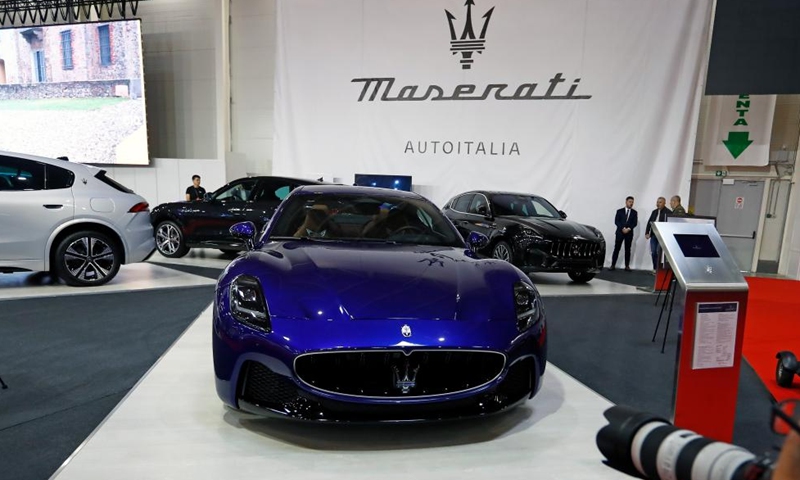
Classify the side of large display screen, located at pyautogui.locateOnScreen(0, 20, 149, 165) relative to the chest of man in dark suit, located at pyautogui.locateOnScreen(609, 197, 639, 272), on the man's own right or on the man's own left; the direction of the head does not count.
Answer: on the man's own right

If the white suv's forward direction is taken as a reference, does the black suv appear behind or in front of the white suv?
behind

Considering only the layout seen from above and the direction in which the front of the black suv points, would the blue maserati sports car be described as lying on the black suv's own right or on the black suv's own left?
on the black suv's own right

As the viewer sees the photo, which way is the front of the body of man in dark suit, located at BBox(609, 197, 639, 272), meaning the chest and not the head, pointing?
toward the camera

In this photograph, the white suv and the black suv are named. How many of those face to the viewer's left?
1

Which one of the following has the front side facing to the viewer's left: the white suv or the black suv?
the white suv

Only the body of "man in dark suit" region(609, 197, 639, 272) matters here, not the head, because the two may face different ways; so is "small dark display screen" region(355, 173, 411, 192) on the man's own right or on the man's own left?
on the man's own right

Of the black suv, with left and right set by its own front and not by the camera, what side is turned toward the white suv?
right

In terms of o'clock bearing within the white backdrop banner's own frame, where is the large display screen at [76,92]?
The large display screen is roughly at 3 o'clock from the white backdrop banner.

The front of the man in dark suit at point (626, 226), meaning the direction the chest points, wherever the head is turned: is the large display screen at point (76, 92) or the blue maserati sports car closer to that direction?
the blue maserati sports car

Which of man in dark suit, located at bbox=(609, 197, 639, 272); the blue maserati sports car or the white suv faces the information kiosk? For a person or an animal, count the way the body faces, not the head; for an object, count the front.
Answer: the man in dark suit

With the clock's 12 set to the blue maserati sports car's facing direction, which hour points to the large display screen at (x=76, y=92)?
The large display screen is roughly at 5 o'clock from the blue maserati sports car.

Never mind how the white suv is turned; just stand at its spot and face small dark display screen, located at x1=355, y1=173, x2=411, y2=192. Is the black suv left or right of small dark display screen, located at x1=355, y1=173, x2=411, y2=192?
right

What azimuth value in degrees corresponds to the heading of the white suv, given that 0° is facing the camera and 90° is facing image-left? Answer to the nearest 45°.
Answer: approximately 90°

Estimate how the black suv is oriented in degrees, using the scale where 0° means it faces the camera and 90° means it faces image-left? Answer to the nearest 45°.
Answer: approximately 315°

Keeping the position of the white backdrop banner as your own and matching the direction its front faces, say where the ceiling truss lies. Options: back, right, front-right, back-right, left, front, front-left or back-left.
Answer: right

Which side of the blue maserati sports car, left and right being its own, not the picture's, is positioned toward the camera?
front
